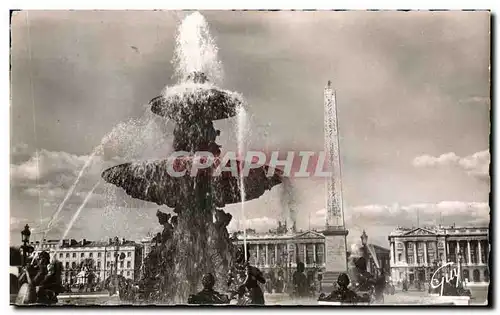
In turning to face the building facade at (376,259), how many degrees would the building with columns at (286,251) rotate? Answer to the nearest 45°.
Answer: approximately 90° to its left

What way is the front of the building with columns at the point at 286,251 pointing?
toward the camera
